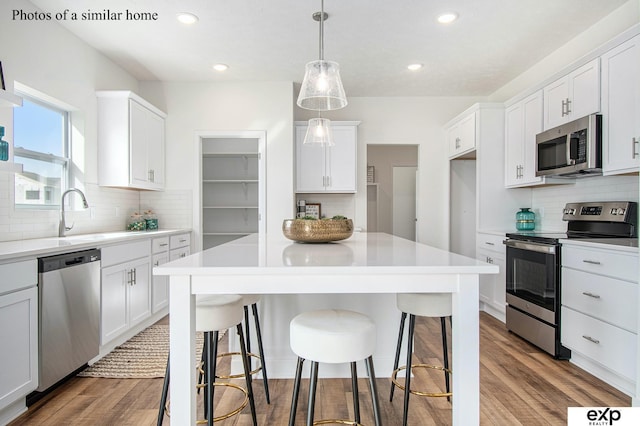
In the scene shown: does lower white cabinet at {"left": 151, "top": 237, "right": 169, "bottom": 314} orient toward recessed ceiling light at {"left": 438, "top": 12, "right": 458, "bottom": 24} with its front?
yes

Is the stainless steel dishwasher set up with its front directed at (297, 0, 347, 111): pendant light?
yes

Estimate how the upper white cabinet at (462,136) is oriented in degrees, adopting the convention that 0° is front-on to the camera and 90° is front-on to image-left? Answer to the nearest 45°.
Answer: approximately 45°

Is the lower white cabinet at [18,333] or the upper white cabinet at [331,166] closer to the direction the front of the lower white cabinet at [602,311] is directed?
the lower white cabinet

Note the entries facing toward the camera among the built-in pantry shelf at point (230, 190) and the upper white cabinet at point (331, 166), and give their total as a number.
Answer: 2
